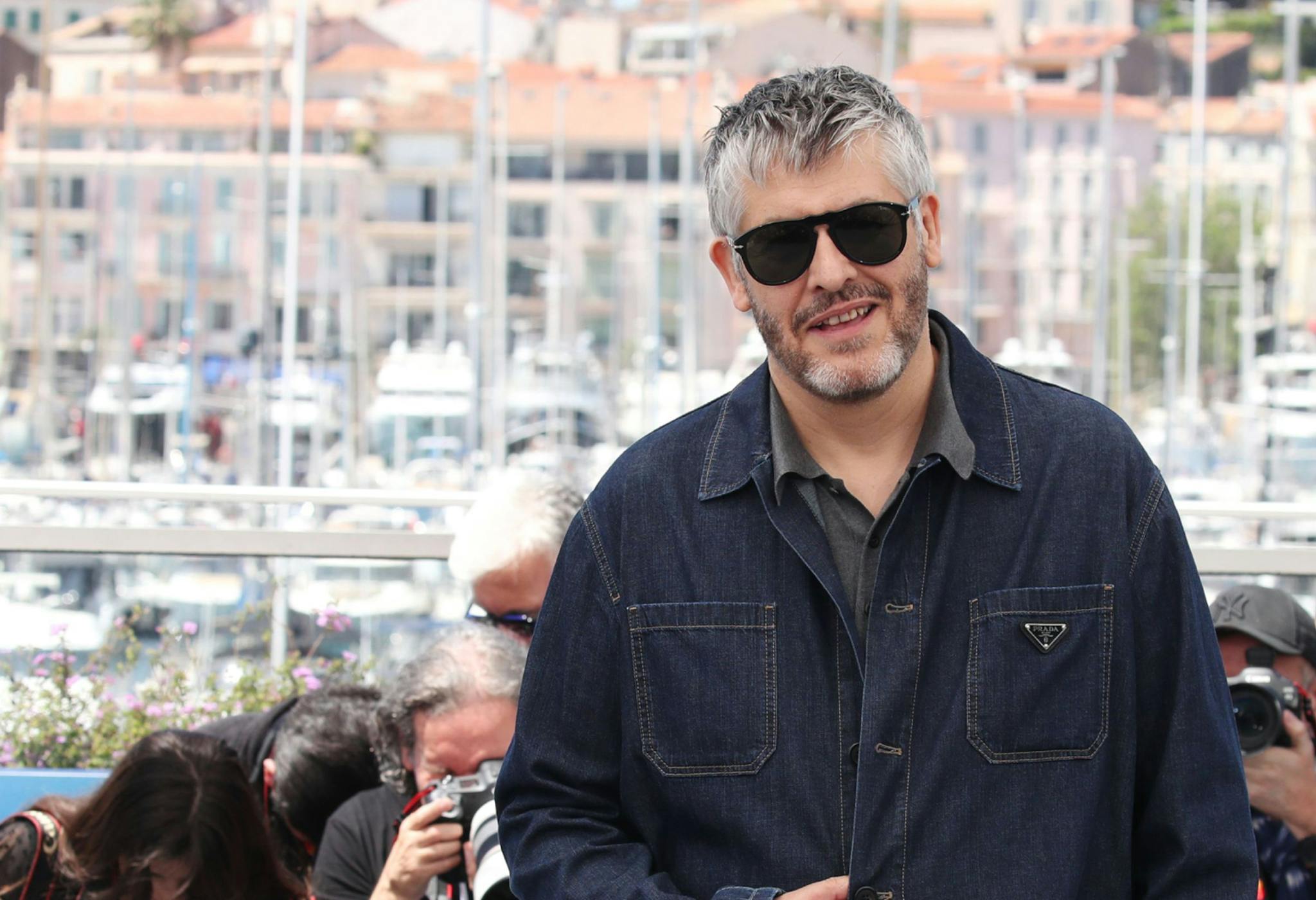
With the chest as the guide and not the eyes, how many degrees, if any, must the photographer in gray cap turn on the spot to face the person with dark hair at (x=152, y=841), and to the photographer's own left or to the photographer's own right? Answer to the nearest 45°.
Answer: approximately 45° to the photographer's own right

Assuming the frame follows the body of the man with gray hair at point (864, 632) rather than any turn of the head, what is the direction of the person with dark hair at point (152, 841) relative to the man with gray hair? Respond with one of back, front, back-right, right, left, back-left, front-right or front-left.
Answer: back-right

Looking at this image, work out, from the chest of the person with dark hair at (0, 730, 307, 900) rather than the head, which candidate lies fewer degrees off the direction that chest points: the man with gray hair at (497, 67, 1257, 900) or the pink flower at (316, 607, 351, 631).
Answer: the man with gray hair

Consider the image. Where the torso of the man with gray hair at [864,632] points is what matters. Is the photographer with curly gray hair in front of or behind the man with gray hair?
behind

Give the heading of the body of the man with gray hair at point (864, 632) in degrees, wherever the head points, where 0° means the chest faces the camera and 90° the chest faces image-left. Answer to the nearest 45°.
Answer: approximately 0°

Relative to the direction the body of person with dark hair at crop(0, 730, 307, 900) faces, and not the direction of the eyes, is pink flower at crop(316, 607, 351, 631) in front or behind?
behind

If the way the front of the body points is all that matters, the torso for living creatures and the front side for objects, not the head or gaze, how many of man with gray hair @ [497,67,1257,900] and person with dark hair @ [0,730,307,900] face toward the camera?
2

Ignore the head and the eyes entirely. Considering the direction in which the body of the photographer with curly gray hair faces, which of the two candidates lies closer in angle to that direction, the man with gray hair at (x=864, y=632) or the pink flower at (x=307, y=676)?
the man with gray hair

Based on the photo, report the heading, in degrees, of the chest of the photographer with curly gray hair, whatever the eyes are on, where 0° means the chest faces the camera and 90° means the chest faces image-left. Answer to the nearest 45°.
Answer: approximately 315°
